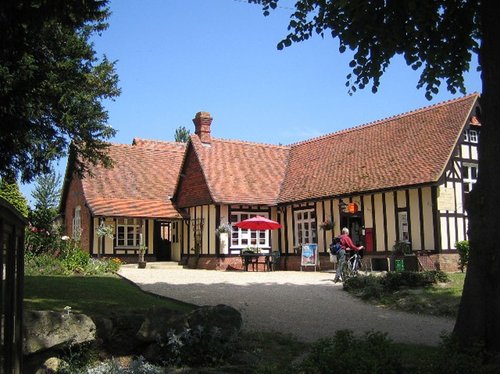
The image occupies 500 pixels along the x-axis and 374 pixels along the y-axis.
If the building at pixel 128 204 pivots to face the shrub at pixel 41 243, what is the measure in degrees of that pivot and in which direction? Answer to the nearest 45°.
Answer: approximately 45° to its right

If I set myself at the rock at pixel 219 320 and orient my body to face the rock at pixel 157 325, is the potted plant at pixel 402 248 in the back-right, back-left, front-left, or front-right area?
back-right

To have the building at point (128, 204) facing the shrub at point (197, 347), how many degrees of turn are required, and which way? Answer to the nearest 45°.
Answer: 0° — it already faces it

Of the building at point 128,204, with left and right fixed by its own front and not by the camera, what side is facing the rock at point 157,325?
front

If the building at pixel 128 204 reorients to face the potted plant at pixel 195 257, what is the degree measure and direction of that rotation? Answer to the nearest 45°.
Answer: approximately 45° to its left

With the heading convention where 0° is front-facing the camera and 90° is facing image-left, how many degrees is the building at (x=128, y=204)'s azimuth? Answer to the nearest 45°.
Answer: approximately 0°

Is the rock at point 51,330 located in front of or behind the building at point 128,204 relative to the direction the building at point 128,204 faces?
in front

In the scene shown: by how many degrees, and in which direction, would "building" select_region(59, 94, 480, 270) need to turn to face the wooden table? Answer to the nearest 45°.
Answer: approximately 45° to its right

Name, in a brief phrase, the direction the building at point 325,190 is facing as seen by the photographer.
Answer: facing the viewer and to the left of the viewer

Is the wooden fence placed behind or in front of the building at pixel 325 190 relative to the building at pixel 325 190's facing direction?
in front

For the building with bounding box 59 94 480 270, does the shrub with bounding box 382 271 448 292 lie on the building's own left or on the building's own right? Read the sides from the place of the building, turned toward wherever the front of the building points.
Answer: on the building's own left

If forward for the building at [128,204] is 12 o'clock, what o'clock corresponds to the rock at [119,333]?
The rock is roughly at 12 o'clock from the building.

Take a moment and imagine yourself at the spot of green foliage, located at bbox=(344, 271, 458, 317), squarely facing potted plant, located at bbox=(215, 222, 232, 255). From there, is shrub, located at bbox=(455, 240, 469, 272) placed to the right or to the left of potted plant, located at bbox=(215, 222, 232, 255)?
right
